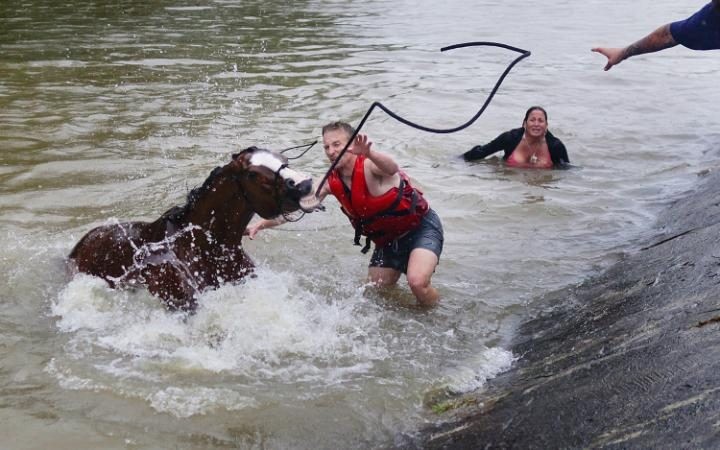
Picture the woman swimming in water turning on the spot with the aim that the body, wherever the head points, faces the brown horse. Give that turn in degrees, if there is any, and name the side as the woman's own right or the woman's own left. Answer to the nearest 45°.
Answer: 0° — they already face it

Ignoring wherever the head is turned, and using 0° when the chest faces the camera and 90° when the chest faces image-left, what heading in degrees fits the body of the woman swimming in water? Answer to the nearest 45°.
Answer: approximately 0°
